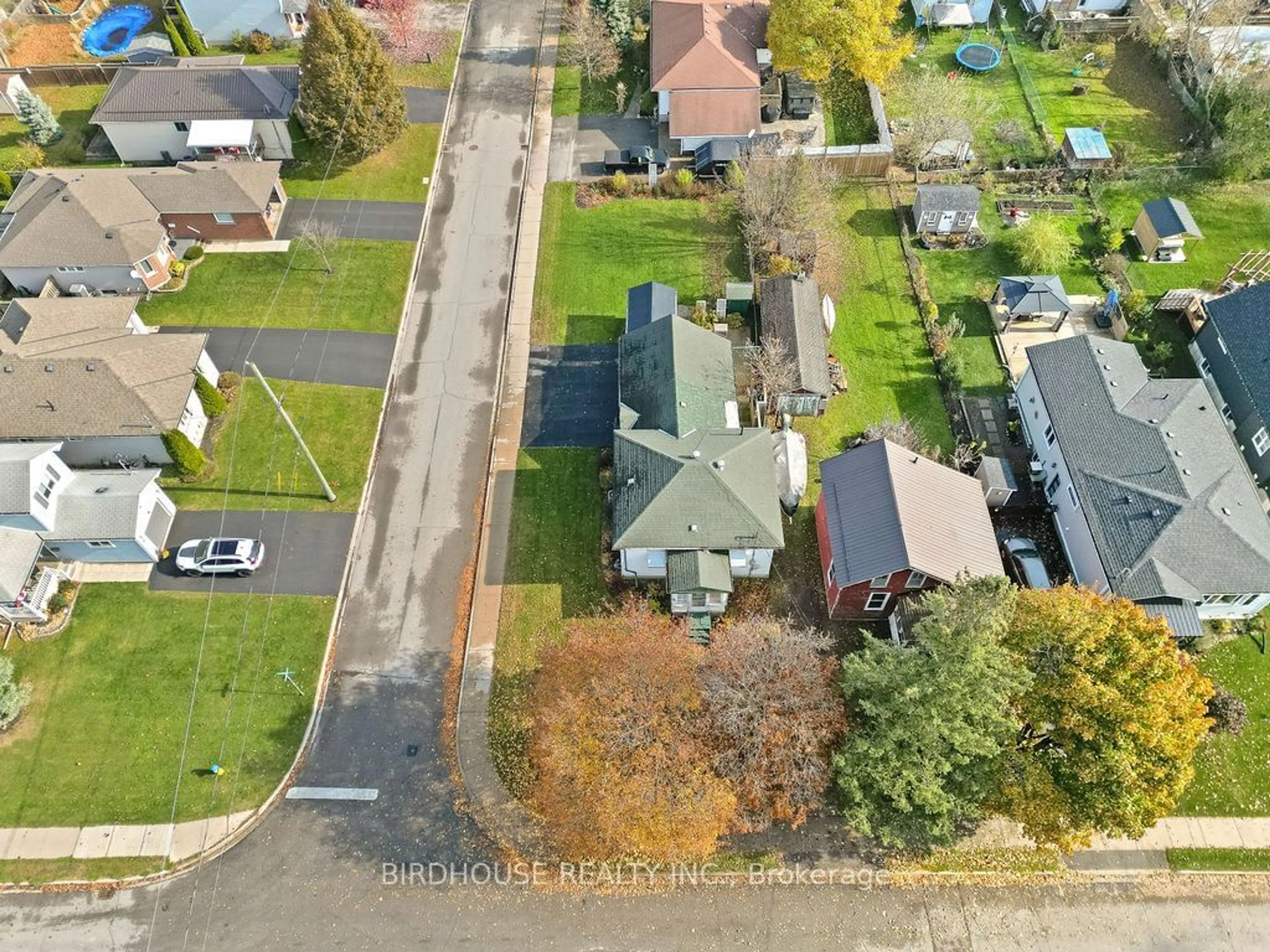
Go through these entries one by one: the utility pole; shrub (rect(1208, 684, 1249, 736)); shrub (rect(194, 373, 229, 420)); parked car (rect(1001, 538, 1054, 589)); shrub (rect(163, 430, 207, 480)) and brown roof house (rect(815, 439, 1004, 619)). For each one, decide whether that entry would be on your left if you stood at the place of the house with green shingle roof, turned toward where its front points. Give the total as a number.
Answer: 3

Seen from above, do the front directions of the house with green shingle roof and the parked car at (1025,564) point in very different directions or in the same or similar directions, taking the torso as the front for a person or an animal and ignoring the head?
very different directions

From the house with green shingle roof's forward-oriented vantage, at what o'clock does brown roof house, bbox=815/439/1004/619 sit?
The brown roof house is roughly at 9 o'clock from the house with green shingle roof.

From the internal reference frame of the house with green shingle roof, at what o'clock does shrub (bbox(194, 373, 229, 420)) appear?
The shrub is roughly at 3 o'clock from the house with green shingle roof.

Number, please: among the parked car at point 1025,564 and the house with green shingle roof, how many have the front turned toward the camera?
1

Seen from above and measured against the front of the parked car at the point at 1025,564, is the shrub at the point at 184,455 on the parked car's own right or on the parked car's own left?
on the parked car's own left

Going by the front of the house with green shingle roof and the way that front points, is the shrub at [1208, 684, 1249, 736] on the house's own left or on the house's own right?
on the house's own left

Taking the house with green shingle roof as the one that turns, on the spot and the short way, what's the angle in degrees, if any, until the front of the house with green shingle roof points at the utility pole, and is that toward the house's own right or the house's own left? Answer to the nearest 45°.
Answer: approximately 90° to the house's own right

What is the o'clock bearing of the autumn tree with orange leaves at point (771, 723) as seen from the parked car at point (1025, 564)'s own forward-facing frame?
The autumn tree with orange leaves is roughly at 9 o'clock from the parked car.

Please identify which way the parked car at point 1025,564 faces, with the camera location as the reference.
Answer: facing away from the viewer and to the left of the viewer

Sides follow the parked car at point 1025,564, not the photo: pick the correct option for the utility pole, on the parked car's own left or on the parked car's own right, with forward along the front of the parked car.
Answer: on the parked car's own left

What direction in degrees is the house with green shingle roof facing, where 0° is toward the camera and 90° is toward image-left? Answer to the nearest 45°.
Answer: approximately 0°

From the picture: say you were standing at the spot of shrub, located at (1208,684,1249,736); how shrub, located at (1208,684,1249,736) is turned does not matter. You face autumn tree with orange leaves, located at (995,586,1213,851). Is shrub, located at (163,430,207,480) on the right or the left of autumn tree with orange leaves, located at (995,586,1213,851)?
right

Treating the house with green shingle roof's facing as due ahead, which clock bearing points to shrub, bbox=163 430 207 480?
The shrub is roughly at 3 o'clock from the house with green shingle roof.
